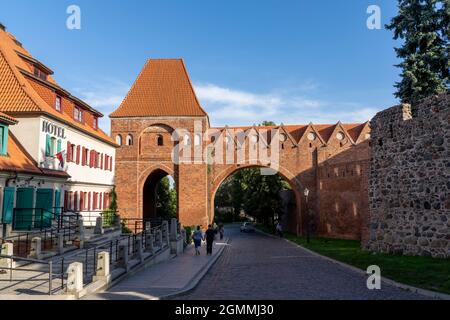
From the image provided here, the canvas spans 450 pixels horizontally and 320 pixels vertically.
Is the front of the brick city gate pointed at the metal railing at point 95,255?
yes

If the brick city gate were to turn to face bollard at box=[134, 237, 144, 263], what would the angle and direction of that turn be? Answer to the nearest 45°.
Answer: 0° — it already faces it

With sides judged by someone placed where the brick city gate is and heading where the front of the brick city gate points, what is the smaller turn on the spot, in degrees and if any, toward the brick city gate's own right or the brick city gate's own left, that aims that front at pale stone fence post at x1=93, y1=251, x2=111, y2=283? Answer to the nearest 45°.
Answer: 0° — it already faces it

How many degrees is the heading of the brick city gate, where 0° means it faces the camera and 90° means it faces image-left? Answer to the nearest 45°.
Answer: approximately 0°

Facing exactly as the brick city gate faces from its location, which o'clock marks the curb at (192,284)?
The curb is roughly at 12 o'clock from the brick city gate.
